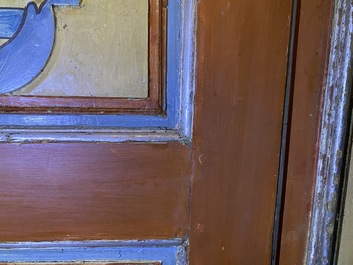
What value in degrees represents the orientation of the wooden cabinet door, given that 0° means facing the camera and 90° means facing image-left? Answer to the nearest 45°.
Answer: approximately 0°
